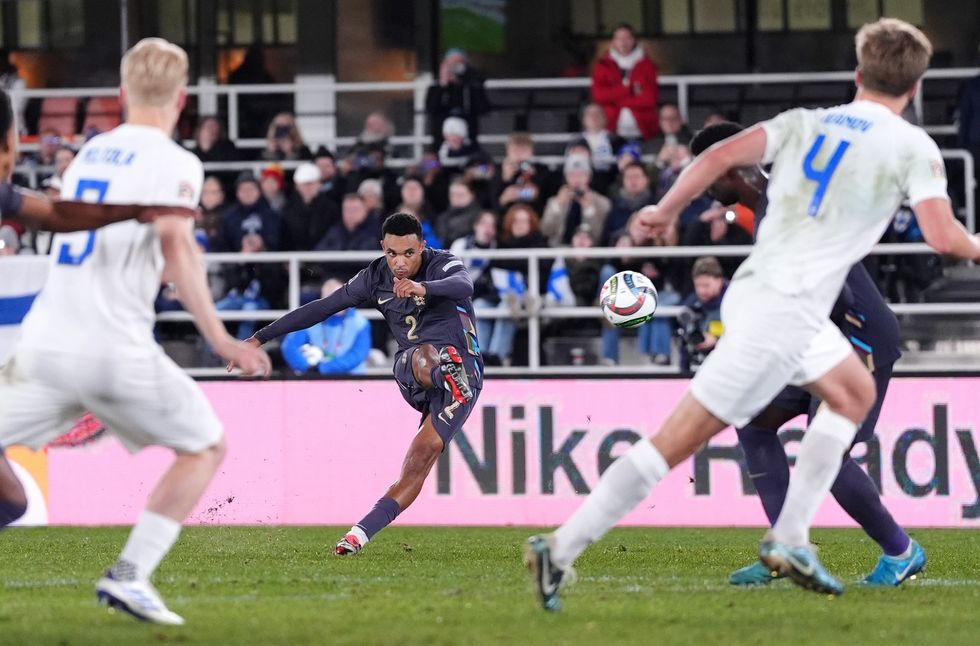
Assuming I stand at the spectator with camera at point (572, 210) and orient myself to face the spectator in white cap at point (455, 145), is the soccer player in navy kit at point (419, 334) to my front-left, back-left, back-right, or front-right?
back-left

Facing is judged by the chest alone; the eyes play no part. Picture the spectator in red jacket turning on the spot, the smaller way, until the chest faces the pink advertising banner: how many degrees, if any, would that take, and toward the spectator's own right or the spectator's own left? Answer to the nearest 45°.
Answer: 0° — they already face it

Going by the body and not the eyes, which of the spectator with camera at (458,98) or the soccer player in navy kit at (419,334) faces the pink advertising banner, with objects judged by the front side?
the spectator with camera

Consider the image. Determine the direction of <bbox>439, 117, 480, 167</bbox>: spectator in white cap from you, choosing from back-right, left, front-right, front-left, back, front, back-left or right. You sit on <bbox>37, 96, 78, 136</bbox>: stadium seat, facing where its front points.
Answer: front-left

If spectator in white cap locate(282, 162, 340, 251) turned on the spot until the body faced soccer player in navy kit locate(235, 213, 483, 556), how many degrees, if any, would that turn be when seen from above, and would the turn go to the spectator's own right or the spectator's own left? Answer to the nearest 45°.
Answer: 0° — they already face them

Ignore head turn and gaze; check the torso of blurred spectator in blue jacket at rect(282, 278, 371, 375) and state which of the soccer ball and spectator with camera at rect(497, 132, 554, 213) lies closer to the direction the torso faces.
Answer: the soccer ball

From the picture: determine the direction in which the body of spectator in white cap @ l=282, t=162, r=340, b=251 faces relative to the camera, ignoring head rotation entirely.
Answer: toward the camera

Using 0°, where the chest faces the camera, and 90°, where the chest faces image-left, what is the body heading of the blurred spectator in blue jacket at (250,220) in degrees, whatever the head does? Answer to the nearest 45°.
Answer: approximately 0°

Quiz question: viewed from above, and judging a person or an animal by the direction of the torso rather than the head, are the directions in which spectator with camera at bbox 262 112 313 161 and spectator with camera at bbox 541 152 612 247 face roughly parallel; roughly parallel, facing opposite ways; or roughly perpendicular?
roughly parallel

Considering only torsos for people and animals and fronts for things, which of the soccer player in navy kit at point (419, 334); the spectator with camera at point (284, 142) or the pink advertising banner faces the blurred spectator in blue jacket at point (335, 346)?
the spectator with camera

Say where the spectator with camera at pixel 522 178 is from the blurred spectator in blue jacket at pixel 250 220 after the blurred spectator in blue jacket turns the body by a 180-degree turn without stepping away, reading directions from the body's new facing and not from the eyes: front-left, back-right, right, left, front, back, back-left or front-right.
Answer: right

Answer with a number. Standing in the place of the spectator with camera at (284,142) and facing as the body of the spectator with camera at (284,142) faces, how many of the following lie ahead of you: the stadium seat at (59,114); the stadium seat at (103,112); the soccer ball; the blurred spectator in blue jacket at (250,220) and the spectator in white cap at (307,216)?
3

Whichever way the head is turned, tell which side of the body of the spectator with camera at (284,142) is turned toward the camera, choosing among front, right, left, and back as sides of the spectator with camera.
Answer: front
